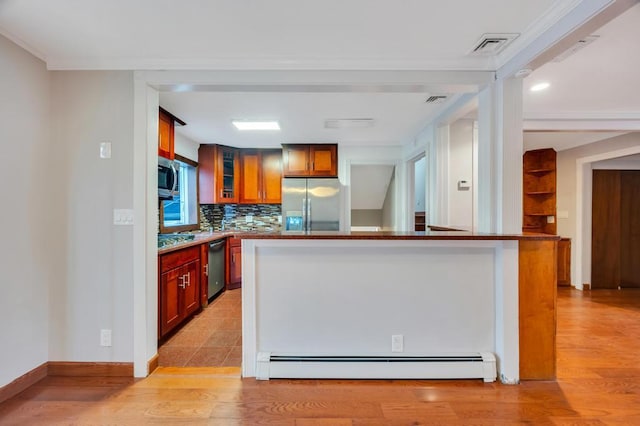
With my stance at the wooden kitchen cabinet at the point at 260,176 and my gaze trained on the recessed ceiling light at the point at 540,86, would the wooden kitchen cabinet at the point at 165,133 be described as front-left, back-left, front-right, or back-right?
front-right

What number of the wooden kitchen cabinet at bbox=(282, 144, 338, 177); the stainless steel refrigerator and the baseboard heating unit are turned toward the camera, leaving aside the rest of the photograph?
3

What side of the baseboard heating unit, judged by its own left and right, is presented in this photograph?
front

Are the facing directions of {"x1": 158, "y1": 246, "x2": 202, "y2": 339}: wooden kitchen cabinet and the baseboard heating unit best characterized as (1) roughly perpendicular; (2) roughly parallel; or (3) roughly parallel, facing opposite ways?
roughly perpendicular

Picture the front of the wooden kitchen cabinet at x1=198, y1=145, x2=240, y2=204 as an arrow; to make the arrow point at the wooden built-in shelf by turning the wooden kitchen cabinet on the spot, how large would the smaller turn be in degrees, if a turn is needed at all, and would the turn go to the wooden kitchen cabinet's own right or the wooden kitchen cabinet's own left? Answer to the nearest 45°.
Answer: approximately 45° to the wooden kitchen cabinet's own left

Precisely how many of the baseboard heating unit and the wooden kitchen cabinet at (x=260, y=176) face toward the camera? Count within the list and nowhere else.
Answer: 2

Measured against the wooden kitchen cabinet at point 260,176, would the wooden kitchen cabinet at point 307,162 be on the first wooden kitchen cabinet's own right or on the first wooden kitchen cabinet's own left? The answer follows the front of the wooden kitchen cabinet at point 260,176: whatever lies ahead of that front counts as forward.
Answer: on the first wooden kitchen cabinet's own left

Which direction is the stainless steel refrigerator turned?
toward the camera

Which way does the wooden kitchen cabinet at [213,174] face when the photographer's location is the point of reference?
facing the viewer and to the right of the viewer

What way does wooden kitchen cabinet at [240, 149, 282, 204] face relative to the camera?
toward the camera

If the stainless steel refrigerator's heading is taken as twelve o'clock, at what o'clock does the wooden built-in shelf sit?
The wooden built-in shelf is roughly at 9 o'clock from the stainless steel refrigerator.

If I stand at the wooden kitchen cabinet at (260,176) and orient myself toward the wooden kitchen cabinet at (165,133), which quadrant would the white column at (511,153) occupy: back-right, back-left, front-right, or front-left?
front-left

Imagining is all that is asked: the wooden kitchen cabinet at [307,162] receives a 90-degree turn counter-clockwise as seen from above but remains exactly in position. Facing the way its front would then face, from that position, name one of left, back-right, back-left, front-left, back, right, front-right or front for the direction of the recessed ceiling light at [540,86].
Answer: front-right

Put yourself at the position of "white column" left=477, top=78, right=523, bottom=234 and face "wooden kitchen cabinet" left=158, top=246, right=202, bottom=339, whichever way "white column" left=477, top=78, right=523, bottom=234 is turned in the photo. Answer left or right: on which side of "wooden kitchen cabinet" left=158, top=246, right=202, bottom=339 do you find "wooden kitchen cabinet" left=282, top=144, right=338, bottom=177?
right

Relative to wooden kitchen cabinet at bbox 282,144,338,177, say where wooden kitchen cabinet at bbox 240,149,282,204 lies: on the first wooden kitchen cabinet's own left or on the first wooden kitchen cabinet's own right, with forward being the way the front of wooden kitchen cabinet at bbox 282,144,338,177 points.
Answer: on the first wooden kitchen cabinet's own right

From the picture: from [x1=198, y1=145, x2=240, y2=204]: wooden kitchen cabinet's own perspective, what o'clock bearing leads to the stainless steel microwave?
The stainless steel microwave is roughly at 2 o'clock from the wooden kitchen cabinet.
